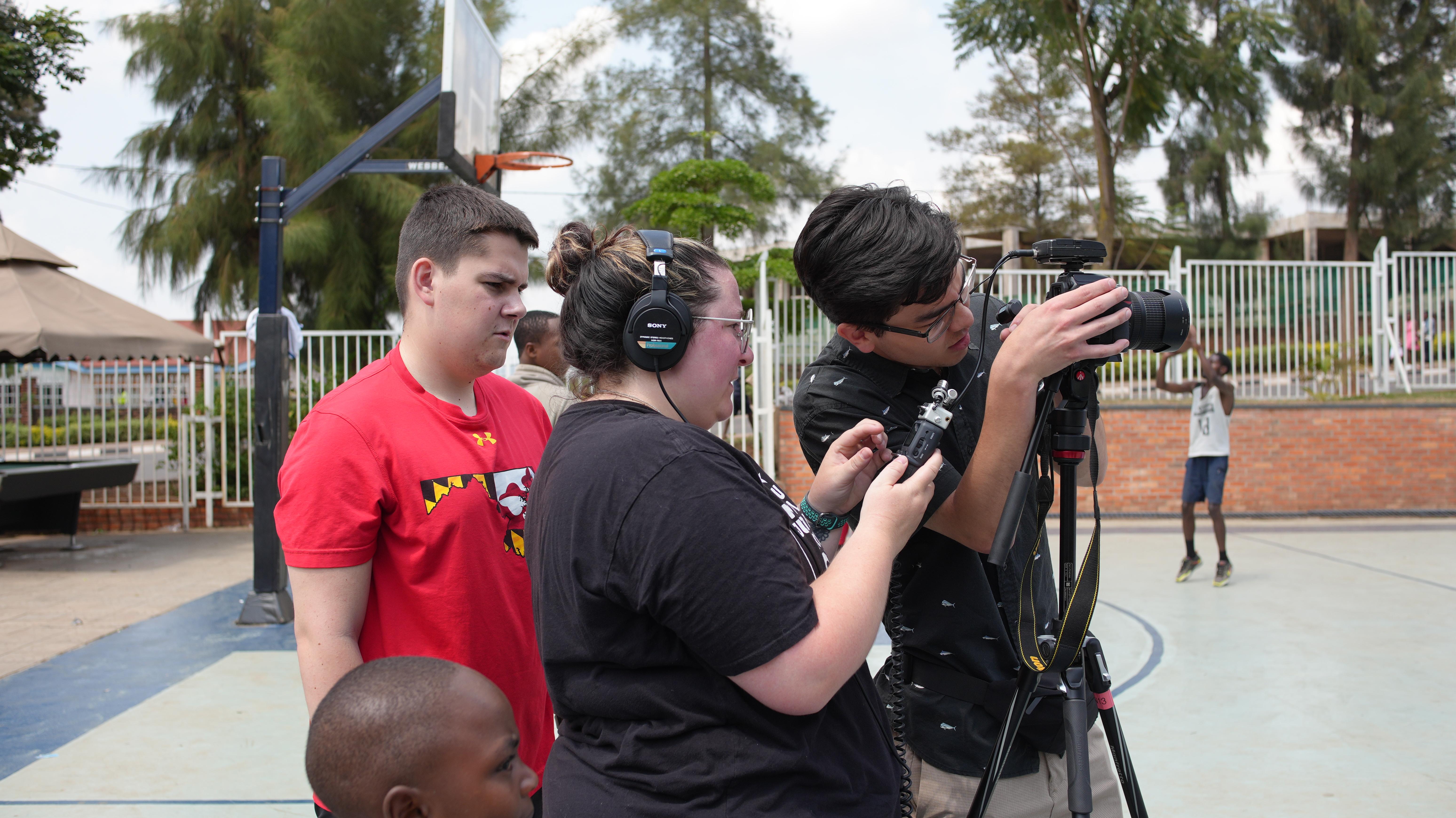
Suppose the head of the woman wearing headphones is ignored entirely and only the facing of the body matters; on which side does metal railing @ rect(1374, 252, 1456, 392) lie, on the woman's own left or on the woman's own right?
on the woman's own left

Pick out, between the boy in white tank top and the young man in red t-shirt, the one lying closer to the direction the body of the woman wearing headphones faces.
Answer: the boy in white tank top

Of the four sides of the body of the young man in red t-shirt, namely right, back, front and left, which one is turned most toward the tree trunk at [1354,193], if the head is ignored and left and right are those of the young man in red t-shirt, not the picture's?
left

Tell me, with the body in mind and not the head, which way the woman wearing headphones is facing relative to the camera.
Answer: to the viewer's right

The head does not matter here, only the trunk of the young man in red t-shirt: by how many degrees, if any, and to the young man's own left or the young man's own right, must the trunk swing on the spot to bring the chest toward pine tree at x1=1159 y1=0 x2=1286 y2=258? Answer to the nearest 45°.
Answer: approximately 90° to the young man's own left

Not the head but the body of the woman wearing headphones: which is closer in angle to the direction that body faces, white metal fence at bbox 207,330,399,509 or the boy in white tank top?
the boy in white tank top

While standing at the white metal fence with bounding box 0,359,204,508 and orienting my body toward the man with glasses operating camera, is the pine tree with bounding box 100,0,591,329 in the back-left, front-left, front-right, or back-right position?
back-left

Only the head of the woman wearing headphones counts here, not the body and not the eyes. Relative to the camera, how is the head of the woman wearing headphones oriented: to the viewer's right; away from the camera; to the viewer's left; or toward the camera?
to the viewer's right

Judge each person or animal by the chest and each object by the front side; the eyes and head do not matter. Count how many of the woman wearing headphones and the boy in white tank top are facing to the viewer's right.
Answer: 1

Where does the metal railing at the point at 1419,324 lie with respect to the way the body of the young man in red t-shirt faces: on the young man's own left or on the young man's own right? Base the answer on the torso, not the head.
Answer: on the young man's own left

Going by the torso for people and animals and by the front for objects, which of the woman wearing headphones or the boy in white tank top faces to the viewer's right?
the woman wearing headphones

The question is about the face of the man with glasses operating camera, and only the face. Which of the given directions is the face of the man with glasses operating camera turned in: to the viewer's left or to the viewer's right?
to the viewer's right

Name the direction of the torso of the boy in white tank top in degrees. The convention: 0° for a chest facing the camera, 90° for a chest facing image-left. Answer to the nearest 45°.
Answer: approximately 45°

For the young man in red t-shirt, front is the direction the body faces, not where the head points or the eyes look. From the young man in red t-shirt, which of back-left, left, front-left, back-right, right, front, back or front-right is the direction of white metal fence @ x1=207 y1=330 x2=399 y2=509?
back-left
